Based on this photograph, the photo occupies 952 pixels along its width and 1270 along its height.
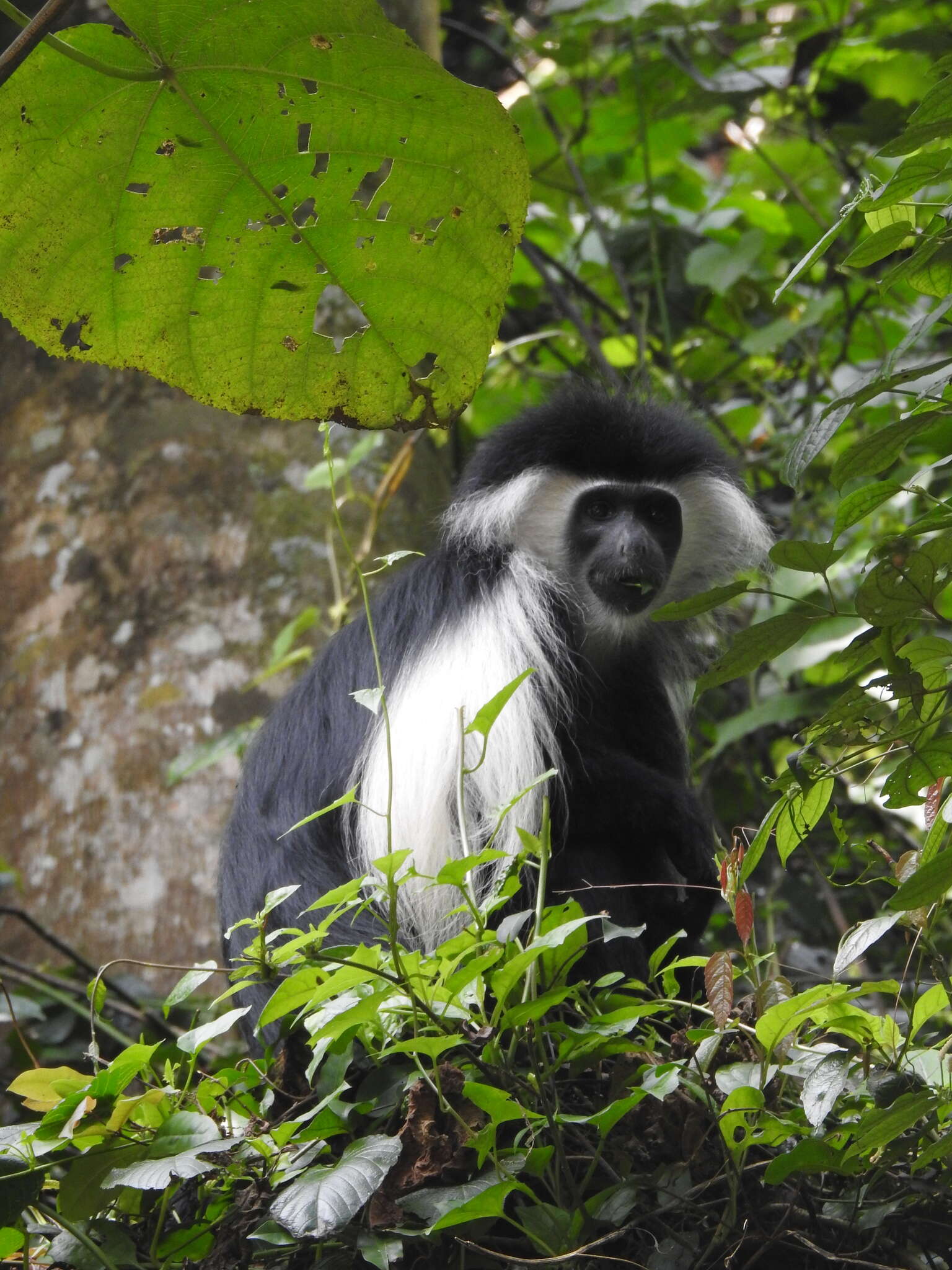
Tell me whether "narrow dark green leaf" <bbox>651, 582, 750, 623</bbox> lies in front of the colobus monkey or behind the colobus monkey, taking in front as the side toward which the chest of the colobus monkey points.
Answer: in front

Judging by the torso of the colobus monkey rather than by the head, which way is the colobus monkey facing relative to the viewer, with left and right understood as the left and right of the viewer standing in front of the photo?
facing the viewer and to the right of the viewer

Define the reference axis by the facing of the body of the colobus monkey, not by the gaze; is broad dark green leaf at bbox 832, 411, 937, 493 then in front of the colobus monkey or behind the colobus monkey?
in front

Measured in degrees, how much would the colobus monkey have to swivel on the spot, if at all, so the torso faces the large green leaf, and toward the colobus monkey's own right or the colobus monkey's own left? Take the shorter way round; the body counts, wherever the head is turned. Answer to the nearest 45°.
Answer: approximately 45° to the colobus monkey's own right

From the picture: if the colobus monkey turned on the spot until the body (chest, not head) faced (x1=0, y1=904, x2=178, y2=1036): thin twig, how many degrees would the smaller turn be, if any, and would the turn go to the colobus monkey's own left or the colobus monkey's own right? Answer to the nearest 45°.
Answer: approximately 135° to the colobus monkey's own right
